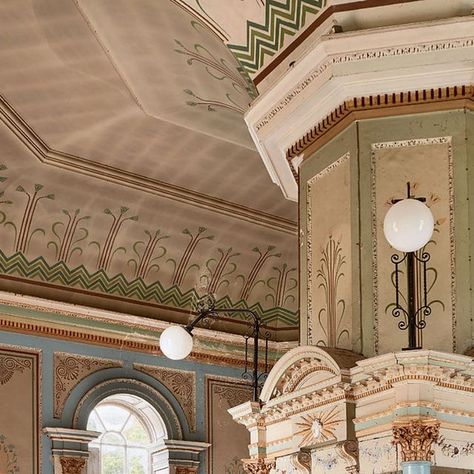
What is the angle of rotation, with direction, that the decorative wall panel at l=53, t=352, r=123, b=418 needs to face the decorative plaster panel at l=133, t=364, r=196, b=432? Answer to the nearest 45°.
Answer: approximately 135° to its left

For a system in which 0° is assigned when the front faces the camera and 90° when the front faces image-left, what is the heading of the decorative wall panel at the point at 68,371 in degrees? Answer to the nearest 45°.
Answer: approximately 0°

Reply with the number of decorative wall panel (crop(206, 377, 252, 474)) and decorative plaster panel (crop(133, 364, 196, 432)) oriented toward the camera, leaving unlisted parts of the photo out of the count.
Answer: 2

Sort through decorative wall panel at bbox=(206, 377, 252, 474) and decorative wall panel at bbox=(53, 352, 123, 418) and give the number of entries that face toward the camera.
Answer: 2

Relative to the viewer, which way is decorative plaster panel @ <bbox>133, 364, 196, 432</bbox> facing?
toward the camera

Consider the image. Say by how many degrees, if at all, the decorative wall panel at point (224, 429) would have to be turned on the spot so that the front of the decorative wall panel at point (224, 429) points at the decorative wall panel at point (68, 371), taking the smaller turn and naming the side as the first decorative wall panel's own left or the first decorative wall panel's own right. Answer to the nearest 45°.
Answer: approximately 45° to the first decorative wall panel's own right
